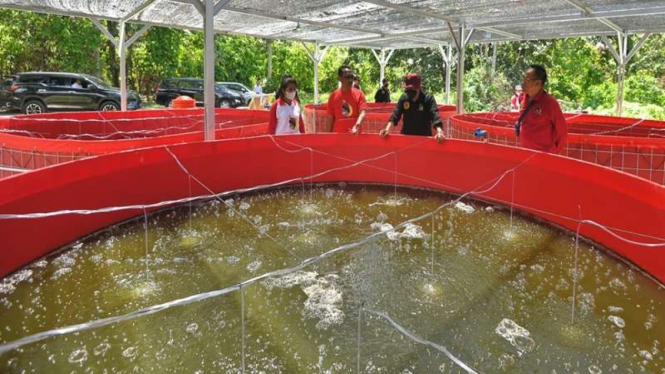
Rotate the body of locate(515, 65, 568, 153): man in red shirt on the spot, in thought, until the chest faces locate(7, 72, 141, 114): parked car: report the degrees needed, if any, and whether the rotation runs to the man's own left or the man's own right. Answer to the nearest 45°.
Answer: approximately 90° to the man's own right

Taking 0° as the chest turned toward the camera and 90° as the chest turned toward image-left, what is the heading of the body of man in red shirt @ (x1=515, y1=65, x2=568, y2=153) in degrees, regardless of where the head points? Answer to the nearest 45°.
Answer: approximately 45°

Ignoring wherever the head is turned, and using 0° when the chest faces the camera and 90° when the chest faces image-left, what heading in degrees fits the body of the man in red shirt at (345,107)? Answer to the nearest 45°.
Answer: approximately 0°

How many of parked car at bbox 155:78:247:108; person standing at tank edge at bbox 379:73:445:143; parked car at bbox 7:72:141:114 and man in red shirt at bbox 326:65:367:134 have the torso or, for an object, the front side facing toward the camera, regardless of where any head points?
2

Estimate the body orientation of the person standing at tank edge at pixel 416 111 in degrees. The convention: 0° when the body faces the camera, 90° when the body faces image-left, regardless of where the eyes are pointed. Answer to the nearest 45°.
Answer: approximately 0°
